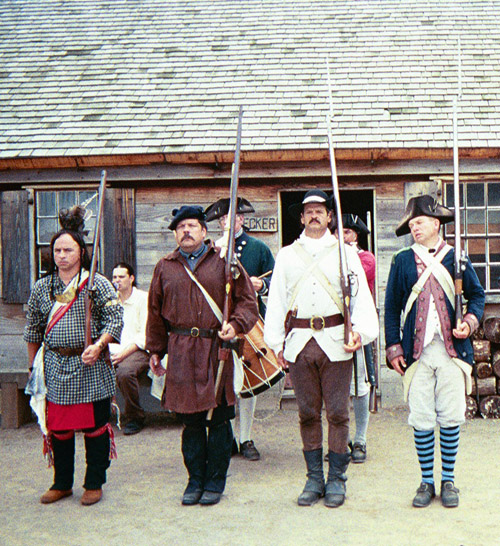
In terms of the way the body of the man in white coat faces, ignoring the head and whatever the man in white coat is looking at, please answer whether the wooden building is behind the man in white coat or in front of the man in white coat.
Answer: behind

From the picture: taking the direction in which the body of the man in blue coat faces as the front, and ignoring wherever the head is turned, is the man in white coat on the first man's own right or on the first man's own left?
on the first man's own right

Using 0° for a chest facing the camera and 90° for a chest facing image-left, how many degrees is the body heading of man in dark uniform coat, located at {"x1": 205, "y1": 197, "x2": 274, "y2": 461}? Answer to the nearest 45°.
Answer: approximately 0°

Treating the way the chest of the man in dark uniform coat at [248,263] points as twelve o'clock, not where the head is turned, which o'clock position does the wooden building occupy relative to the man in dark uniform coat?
The wooden building is roughly at 6 o'clock from the man in dark uniform coat.

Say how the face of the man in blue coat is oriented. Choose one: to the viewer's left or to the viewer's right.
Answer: to the viewer's left

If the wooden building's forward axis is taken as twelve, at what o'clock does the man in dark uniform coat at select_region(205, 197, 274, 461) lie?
The man in dark uniform coat is roughly at 12 o'clock from the wooden building.

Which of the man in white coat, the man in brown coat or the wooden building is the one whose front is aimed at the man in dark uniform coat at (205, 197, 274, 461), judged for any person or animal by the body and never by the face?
the wooden building

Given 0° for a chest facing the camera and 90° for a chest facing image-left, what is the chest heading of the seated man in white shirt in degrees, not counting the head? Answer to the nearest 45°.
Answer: approximately 45°

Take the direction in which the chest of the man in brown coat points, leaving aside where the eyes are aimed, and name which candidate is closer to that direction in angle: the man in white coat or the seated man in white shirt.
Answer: the man in white coat
